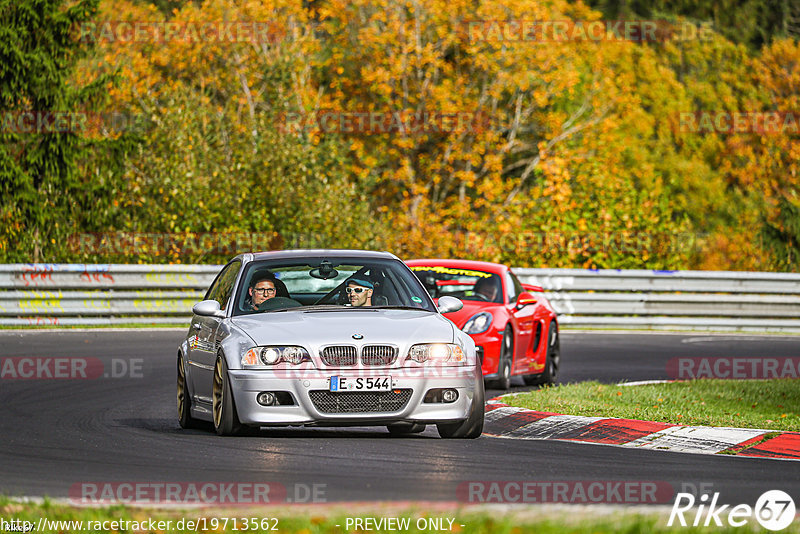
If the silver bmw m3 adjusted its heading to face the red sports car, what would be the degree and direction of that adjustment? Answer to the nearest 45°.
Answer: approximately 180°

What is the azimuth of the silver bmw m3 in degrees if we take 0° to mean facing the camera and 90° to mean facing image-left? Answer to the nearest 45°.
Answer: approximately 0°

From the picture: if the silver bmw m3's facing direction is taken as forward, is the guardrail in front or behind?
behind
